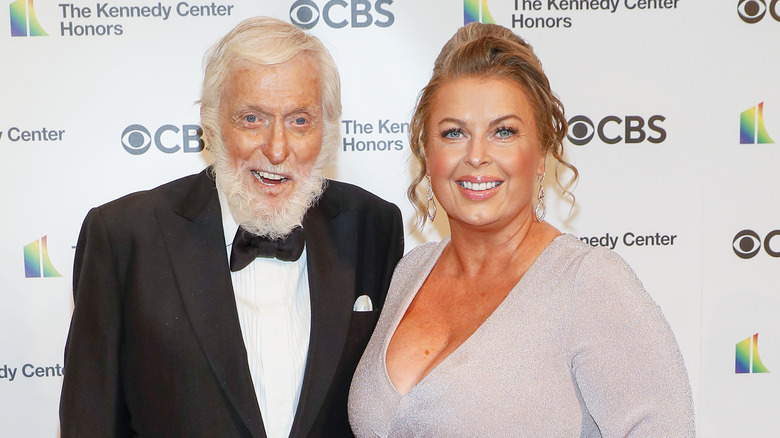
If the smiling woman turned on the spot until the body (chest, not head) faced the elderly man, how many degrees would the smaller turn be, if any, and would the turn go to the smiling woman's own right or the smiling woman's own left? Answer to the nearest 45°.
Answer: approximately 45° to the smiling woman's own right

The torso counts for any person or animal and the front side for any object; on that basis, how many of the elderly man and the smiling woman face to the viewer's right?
0

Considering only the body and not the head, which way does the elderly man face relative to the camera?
toward the camera

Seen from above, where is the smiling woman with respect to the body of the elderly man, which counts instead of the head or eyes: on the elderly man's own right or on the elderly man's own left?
on the elderly man's own left
